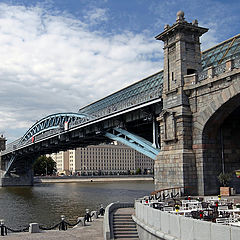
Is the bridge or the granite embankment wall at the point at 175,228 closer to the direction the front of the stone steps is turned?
the granite embankment wall

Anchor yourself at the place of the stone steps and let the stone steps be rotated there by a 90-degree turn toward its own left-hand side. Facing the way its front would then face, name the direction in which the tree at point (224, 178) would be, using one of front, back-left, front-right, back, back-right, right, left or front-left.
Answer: front-left

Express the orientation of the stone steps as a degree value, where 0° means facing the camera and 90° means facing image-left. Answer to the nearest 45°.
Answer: approximately 0°

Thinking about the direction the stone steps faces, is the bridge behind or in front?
behind
